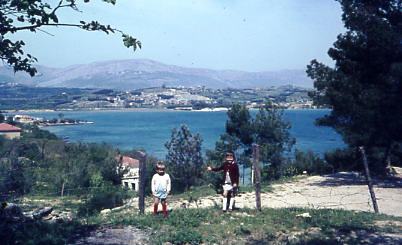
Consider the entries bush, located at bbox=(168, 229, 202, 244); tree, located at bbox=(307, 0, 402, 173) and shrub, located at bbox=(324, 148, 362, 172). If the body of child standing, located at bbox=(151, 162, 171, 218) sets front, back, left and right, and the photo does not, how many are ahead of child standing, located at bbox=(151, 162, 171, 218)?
1

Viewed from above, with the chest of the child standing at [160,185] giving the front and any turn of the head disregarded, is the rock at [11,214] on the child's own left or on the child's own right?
on the child's own right

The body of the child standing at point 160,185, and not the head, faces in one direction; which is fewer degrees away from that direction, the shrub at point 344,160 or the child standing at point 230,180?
the child standing

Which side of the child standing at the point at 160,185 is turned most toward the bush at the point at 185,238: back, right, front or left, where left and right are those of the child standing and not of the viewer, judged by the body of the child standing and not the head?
front

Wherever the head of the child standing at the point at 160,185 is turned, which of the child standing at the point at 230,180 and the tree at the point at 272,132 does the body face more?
the child standing

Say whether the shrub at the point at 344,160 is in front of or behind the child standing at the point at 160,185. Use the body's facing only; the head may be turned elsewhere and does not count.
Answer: behind

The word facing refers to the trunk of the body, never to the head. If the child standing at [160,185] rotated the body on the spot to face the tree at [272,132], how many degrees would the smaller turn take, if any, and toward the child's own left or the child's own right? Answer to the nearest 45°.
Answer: approximately 180°

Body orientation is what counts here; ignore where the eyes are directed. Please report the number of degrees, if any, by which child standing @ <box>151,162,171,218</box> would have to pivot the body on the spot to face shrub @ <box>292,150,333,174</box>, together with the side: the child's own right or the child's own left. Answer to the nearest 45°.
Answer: approximately 135° to the child's own left

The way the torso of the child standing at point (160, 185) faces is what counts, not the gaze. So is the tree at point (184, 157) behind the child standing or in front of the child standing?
behind

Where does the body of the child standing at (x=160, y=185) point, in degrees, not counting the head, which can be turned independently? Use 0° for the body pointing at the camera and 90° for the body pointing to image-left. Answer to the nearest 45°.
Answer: approximately 0°

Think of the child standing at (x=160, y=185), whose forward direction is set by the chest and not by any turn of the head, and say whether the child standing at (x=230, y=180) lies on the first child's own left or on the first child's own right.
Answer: on the first child's own left

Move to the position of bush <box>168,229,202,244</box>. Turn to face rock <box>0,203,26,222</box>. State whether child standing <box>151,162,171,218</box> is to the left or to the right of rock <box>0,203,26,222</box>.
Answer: right
